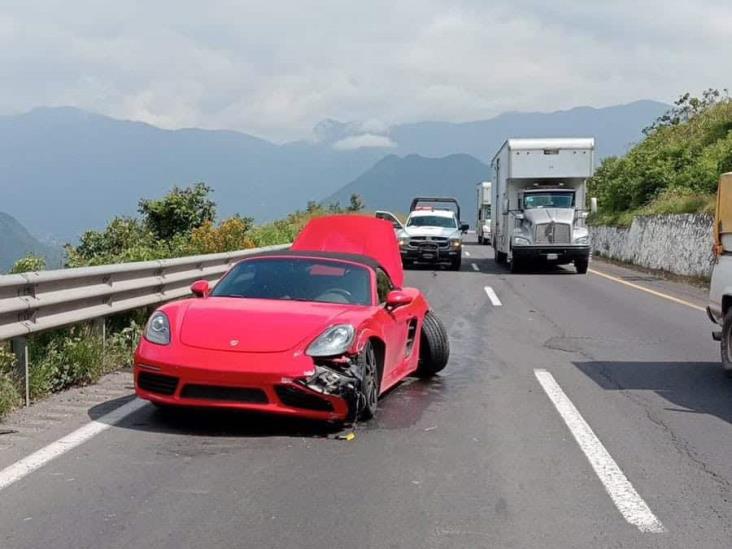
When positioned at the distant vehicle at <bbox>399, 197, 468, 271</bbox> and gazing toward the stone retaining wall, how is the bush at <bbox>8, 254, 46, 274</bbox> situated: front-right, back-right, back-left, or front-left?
back-right

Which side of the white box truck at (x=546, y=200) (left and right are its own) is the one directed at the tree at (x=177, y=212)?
right

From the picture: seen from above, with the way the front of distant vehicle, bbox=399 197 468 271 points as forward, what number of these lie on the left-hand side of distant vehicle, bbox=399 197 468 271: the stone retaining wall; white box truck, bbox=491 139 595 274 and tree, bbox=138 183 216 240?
2

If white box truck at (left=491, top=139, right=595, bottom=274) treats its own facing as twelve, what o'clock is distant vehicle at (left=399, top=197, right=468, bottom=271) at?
The distant vehicle is roughly at 3 o'clock from the white box truck.

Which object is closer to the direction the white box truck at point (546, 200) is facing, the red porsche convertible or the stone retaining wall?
the red porsche convertible

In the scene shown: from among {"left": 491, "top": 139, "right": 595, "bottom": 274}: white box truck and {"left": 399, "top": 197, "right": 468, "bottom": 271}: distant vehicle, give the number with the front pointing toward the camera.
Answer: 2

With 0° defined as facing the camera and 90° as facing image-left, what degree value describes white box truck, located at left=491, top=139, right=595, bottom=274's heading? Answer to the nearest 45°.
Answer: approximately 0°

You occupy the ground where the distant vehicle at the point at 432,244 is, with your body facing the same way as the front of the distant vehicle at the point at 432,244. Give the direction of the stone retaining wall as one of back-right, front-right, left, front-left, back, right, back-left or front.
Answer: left
